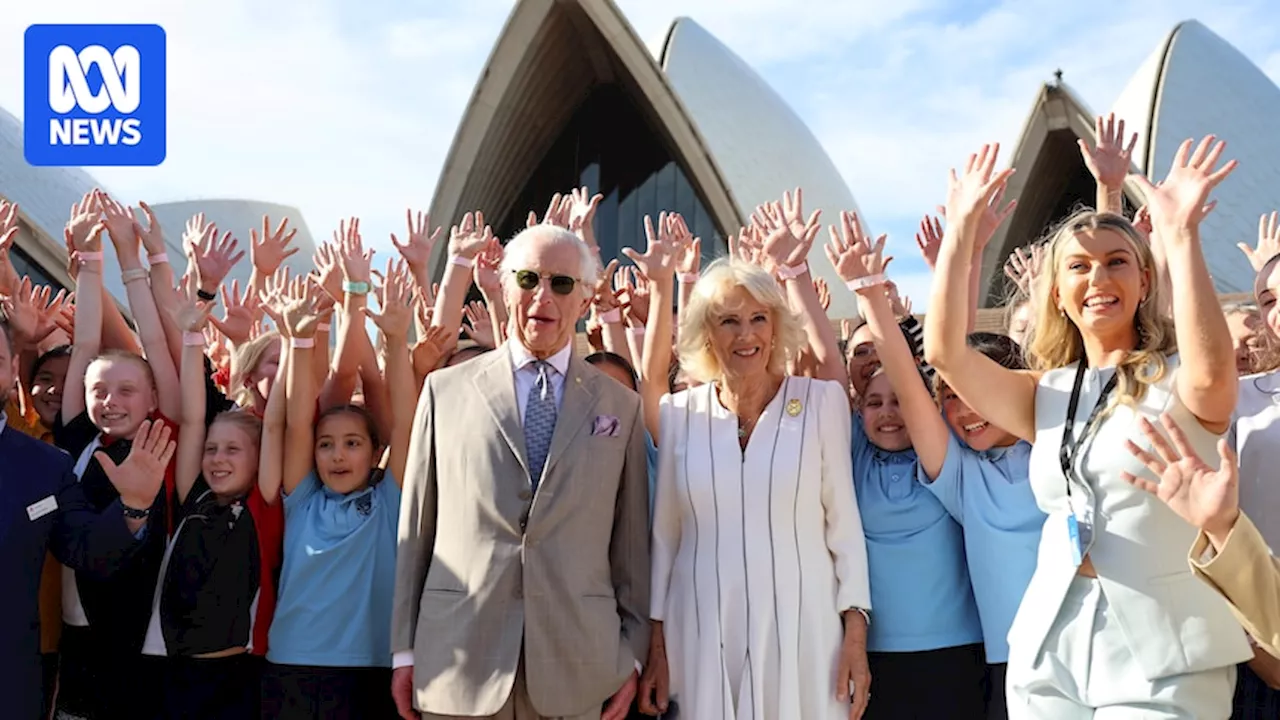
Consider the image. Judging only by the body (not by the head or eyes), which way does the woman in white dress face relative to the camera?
toward the camera

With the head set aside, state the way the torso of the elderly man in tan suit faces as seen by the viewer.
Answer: toward the camera

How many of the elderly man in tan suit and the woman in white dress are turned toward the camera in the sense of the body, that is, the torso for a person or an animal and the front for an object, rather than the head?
2

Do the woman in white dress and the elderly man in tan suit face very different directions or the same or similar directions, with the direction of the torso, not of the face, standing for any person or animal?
same or similar directions
